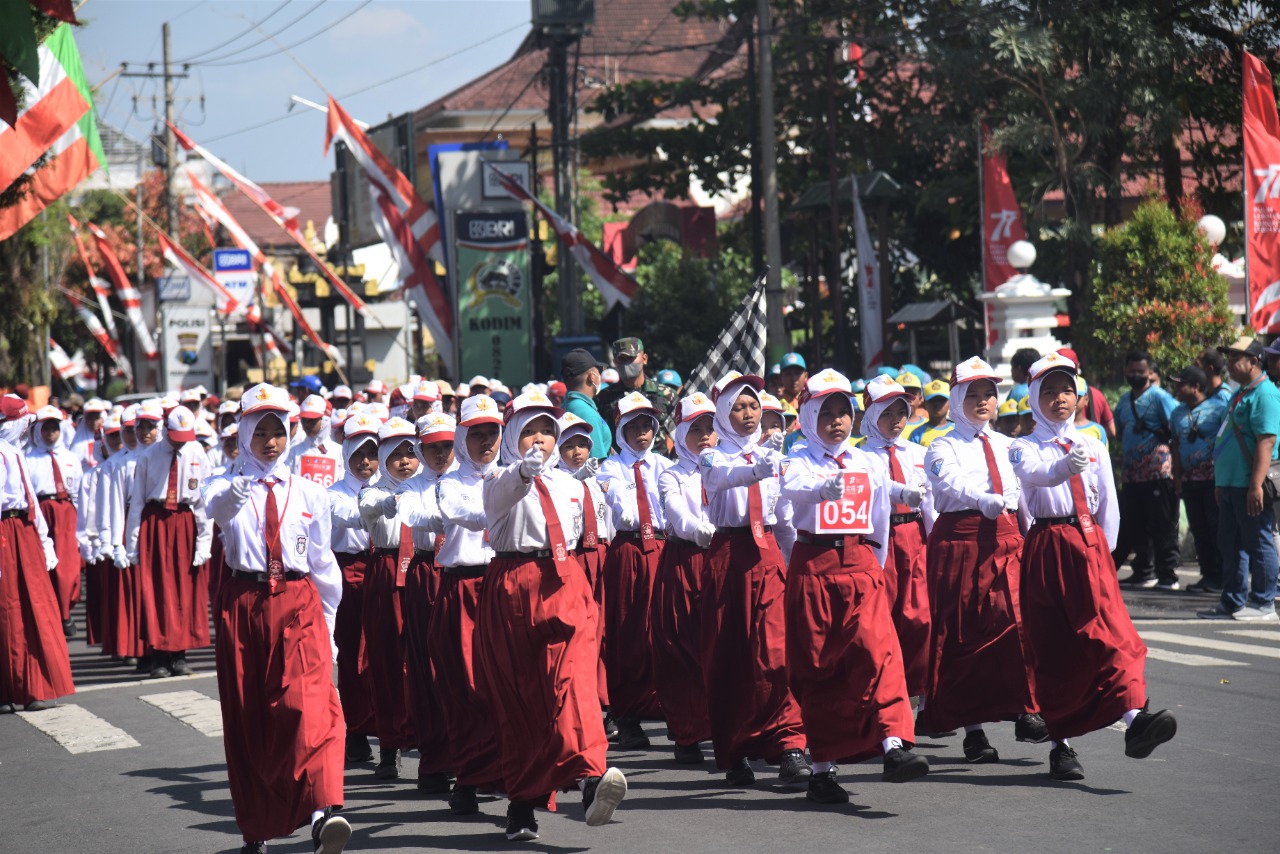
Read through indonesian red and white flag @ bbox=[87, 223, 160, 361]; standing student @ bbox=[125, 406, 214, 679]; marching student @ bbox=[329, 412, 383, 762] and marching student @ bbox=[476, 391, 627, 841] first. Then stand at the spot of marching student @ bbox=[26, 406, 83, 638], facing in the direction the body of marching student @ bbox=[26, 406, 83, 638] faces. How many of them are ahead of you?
3

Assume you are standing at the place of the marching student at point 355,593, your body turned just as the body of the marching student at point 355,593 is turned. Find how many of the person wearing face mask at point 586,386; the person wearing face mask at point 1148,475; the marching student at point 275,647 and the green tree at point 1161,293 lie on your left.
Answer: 3

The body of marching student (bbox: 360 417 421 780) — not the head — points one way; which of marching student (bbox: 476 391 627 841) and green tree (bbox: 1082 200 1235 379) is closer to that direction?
the marching student

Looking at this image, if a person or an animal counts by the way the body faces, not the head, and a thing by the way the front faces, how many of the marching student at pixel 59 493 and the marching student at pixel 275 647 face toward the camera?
2

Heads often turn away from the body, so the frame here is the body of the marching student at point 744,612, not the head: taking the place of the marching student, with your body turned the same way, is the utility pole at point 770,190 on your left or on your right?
on your left

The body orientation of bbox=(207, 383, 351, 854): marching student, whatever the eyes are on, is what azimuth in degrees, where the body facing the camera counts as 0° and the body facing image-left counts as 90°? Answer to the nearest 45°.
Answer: approximately 0°

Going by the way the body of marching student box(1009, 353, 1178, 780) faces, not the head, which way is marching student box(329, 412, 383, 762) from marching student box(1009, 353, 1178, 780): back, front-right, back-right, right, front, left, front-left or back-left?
back-right
